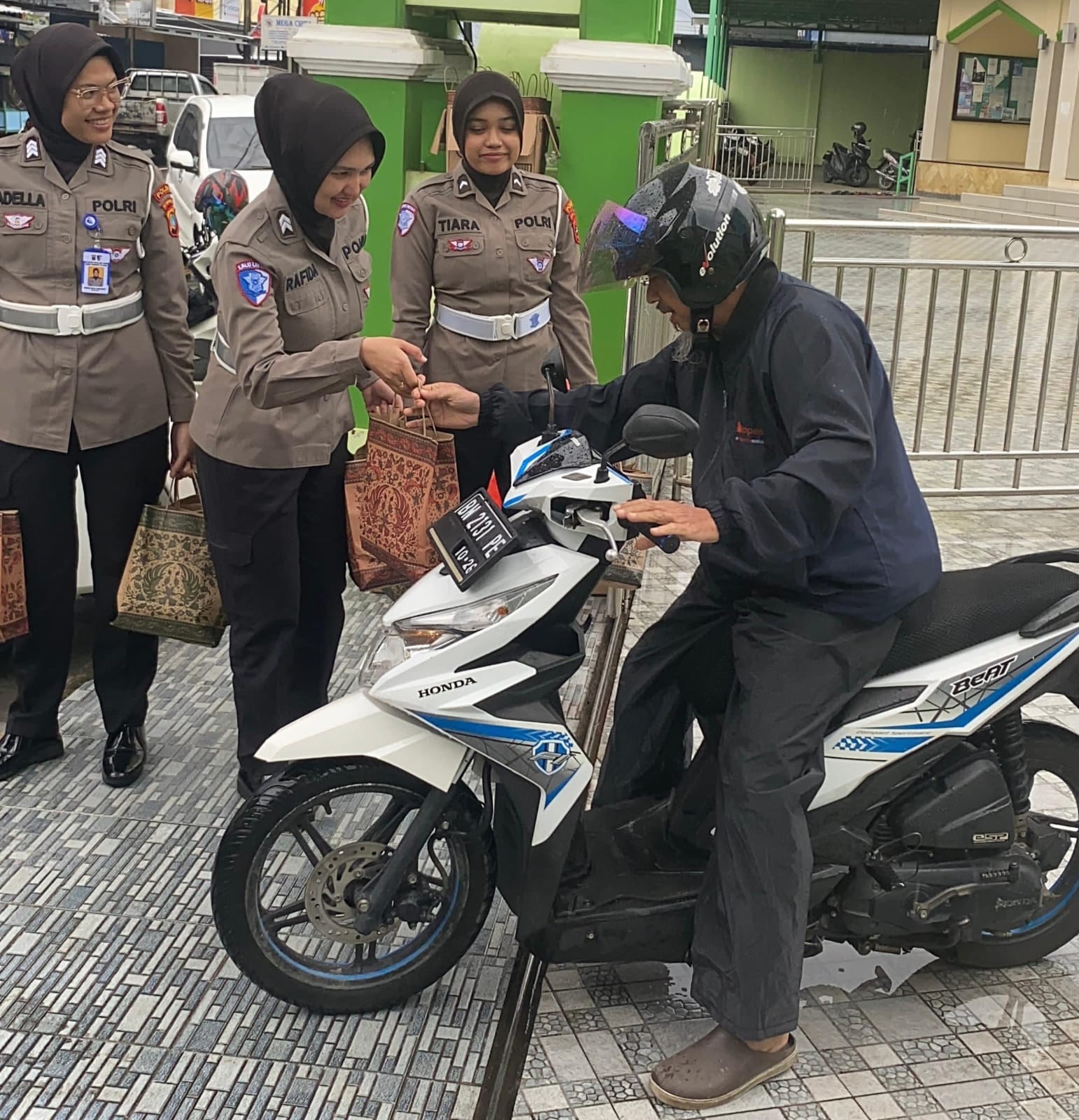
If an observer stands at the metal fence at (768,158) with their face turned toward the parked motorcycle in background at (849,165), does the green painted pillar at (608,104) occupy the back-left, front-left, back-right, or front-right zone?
back-right

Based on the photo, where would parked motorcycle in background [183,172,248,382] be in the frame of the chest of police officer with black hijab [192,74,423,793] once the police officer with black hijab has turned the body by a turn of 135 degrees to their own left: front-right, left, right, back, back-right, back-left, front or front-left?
front

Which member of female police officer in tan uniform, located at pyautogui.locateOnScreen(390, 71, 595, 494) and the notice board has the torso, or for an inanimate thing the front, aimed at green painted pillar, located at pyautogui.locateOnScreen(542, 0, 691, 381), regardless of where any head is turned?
the notice board

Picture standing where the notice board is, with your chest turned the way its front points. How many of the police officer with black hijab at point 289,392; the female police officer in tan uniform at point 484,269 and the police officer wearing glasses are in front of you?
3

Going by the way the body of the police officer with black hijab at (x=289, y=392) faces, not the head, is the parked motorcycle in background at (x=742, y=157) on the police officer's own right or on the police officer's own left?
on the police officer's own left

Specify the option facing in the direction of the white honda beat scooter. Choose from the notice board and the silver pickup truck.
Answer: the notice board

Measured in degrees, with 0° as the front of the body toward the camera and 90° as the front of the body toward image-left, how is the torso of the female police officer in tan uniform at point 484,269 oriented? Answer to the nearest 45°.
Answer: approximately 0°

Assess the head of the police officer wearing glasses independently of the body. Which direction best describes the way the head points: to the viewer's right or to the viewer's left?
to the viewer's right
